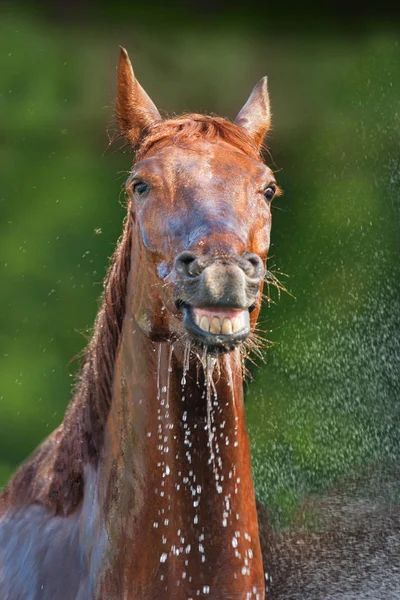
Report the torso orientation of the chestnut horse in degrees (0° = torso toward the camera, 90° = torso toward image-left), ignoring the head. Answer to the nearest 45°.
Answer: approximately 315°
